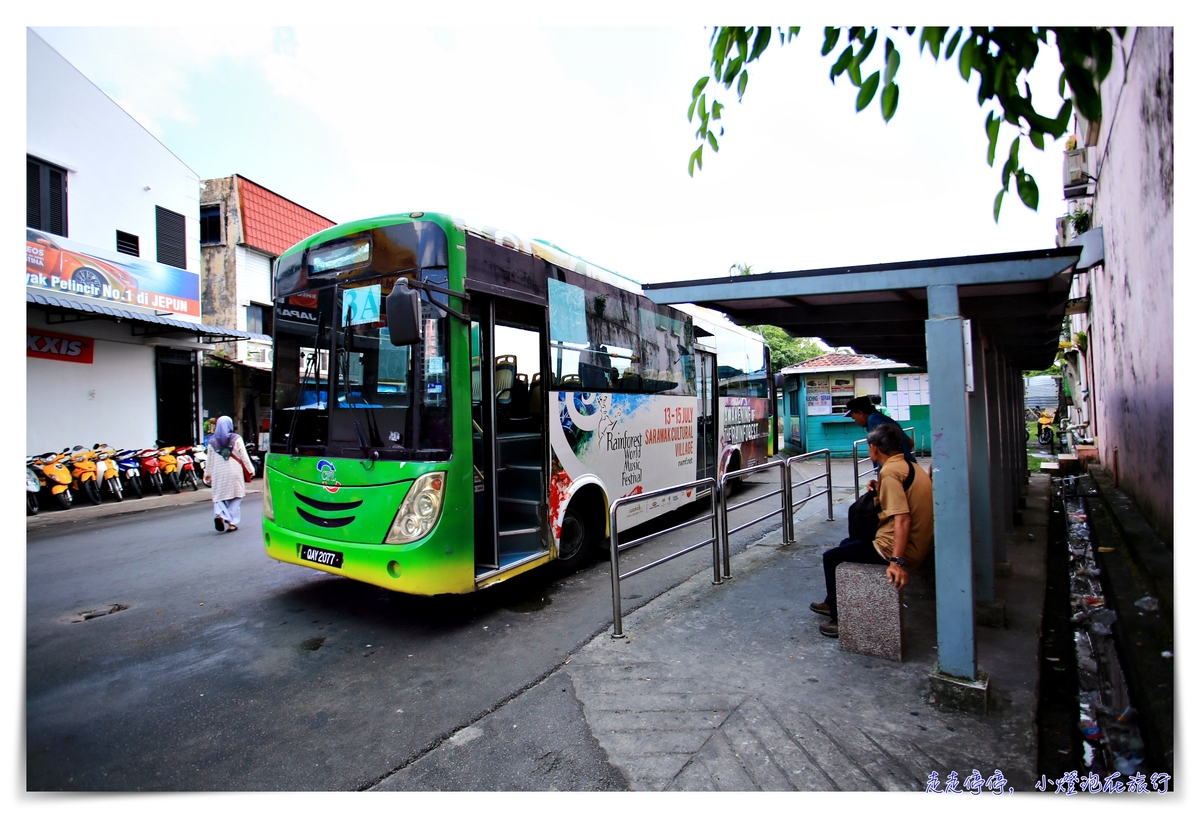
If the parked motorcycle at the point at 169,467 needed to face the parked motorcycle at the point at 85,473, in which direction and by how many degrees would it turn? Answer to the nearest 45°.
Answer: approximately 90° to its right

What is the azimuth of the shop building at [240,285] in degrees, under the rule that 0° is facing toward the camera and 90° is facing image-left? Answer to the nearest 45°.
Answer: approximately 315°

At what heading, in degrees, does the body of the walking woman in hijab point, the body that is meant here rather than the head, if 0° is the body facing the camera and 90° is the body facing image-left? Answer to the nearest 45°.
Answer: approximately 180°

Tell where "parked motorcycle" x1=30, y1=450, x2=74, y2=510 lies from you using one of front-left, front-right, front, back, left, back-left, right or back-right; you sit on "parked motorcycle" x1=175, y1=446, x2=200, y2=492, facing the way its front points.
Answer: right

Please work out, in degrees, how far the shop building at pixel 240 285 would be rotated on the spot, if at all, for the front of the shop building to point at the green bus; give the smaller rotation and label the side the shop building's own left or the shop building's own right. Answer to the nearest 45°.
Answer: approximately 45° to the shop building's own right

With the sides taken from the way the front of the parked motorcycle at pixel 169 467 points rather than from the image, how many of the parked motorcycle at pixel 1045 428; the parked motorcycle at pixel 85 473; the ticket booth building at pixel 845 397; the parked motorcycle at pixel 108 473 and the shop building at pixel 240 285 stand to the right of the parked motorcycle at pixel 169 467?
2

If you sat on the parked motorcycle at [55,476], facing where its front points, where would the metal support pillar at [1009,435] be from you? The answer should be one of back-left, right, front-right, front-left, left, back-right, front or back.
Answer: front

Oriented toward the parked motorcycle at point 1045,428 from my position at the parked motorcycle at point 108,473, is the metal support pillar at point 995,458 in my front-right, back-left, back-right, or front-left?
front-right

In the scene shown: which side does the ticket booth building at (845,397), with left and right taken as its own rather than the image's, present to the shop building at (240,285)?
right

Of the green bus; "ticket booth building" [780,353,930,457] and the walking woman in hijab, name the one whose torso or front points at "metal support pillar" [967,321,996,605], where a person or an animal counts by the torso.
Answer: the ticket booth building

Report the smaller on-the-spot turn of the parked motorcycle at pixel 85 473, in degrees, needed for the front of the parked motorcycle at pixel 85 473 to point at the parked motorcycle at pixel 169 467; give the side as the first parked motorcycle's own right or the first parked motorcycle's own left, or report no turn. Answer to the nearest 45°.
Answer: approximately 90° to the first parked motorcycle's own left

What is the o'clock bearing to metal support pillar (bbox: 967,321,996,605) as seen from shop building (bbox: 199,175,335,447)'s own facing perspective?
The metal support pillar is roughly at 1 o'clock from the shop building.

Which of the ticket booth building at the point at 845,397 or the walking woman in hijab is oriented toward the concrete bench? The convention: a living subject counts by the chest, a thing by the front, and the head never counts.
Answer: the ticket booth building

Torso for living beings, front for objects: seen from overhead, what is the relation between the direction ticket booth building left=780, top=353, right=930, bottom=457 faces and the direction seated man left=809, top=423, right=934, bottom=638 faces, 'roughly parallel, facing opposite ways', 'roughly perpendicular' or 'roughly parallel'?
roughly perpendicular

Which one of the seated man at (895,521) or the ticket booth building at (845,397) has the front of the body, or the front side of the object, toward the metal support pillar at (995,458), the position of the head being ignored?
the ticket booth building
